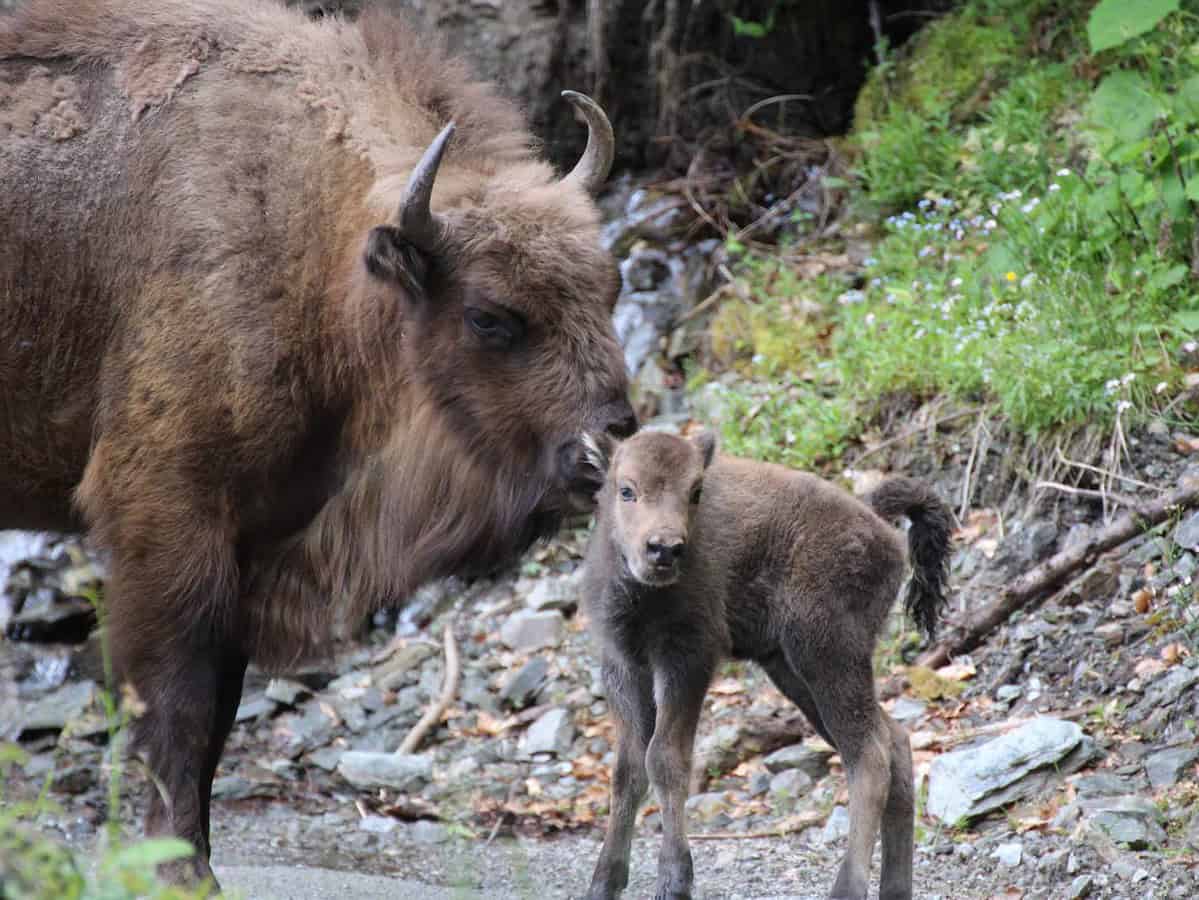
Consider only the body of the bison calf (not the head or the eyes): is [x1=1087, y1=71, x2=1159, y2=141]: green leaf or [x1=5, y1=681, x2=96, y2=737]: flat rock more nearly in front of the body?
the flat rock

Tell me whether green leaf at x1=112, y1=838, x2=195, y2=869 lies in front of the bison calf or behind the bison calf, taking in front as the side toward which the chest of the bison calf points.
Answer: in front

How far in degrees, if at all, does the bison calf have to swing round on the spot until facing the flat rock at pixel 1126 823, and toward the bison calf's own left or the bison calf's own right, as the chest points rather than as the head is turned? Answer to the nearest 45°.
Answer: approximately 135° to the bison calf's own left

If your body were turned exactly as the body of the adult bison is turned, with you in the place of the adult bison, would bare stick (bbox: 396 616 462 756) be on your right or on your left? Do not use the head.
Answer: on your left

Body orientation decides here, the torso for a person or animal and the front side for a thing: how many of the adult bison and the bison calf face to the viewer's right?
1

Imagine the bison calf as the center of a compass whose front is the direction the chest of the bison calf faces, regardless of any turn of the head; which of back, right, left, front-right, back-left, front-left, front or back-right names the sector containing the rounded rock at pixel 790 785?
back-right

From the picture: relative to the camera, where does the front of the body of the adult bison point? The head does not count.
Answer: to the viewer's right

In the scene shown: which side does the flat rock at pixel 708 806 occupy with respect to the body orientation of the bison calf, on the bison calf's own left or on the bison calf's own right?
on the bison calf's own right

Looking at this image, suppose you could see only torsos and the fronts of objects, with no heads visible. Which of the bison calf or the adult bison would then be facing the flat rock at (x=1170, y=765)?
the adult bison

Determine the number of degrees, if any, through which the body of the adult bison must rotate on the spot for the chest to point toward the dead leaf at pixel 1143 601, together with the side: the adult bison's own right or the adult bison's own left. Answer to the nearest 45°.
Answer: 0° — it already faces it

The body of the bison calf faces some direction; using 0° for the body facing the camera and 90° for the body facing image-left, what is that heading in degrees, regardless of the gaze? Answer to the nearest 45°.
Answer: approximately 45°
